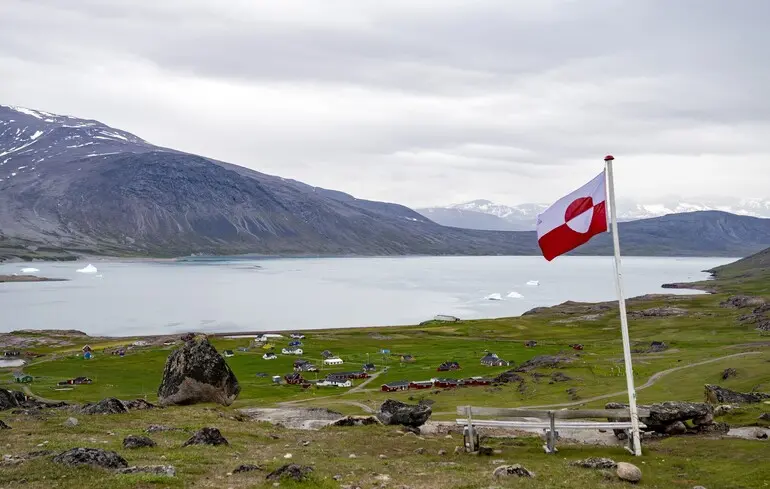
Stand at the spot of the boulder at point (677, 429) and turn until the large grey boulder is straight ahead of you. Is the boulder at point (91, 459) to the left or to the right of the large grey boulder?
left

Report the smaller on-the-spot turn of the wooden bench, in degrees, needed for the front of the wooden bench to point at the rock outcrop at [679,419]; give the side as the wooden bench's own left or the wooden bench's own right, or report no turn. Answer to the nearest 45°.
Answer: approximately 45° to the wooden bench's own right

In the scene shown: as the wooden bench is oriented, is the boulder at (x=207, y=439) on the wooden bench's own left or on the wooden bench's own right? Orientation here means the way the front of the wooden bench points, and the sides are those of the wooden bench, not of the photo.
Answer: on the wooden bench's own left

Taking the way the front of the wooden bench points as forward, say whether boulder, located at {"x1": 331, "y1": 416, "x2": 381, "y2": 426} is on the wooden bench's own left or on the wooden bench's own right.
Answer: on the wooden bench's own left

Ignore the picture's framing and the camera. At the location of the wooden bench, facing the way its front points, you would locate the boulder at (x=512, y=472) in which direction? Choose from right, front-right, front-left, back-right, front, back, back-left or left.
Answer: back

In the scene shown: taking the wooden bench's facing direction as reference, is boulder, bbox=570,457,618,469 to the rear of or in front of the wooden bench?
to the rear

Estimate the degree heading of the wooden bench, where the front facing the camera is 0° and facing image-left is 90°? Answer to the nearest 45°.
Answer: approximately 180°

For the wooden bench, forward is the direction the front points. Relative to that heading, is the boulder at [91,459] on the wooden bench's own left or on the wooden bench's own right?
on the wooden bench's own left

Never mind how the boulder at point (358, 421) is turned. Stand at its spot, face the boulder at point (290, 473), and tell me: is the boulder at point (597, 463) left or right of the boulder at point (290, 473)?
left
